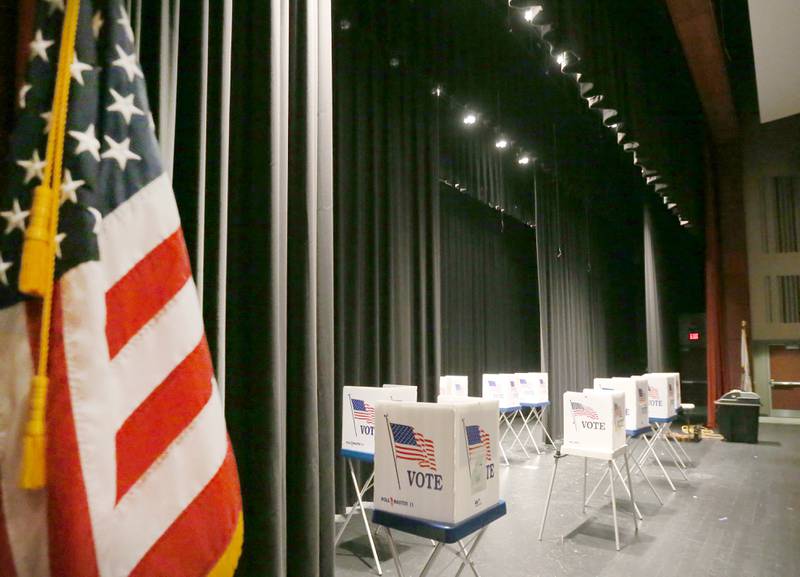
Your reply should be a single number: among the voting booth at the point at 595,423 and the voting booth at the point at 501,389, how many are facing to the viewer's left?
0

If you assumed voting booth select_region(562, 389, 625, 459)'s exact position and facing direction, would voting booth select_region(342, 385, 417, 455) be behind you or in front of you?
behind

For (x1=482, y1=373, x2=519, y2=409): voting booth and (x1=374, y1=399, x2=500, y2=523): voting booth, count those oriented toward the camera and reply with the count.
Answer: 0

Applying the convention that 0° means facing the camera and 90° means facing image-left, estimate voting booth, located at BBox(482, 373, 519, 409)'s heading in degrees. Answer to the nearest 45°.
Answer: approximately 225°

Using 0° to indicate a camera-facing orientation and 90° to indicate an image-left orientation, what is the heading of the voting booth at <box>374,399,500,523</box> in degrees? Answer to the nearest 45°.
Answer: approximately 225°

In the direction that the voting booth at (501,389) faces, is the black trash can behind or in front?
in front

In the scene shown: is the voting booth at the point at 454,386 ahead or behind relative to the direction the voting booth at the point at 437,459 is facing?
ahead
